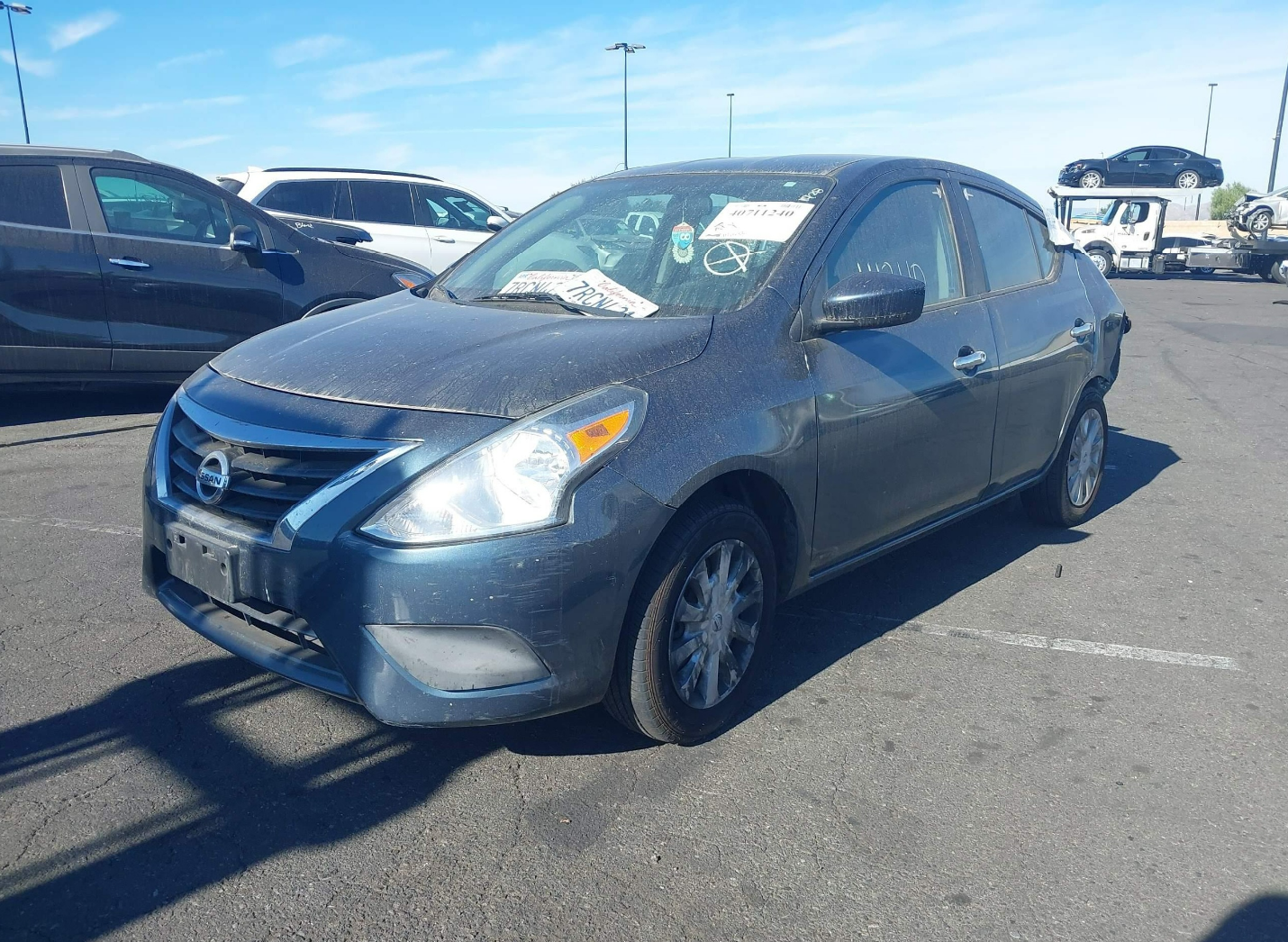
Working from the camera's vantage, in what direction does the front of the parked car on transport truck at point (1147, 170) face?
facing to the left of the viewer

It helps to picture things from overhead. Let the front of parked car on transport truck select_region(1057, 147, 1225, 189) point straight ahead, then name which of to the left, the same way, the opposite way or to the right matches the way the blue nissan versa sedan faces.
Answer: to the left

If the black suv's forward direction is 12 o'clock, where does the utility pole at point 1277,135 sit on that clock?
The utility pole is roughly at 11 o'clock from the black suv.

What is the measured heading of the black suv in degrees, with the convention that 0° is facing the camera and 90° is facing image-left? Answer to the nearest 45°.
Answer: approximately 270°

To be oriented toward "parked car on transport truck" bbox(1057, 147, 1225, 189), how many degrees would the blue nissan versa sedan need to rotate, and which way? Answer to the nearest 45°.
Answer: approximately 180°

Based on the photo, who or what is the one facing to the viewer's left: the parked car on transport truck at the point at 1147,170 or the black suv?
the parked car on transport truck

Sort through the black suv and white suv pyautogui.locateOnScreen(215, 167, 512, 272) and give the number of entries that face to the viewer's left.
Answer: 0

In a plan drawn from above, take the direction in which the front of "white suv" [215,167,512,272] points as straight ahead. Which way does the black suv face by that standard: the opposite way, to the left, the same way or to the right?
the same way

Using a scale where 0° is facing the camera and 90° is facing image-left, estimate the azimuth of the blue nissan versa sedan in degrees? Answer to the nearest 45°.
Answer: approximately 45°

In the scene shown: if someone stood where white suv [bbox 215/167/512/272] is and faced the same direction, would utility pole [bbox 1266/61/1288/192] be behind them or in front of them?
in front

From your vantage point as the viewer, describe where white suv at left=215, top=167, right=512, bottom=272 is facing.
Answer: facing to the right of the viewer

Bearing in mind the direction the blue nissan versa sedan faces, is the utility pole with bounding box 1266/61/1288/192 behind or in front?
behind

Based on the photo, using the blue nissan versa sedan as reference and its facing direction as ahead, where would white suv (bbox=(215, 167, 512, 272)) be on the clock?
The white suv is roughly at 4 o'clock from the blue nissan versa sedan.

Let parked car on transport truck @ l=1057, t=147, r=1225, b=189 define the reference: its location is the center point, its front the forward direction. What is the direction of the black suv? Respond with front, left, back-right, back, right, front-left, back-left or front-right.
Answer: left

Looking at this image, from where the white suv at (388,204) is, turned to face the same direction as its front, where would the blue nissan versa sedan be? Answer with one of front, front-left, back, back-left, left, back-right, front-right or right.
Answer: right

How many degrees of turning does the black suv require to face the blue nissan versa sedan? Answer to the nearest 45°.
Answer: approximately 90° to its right
